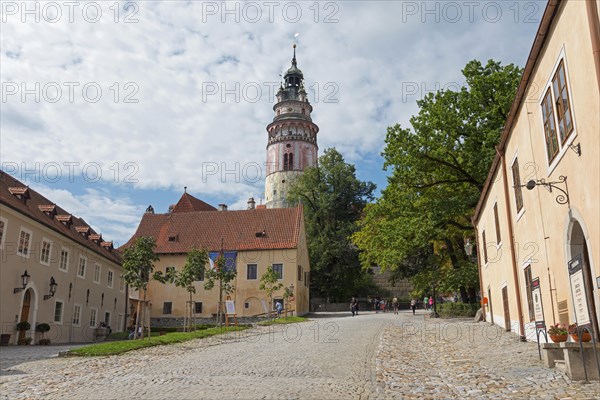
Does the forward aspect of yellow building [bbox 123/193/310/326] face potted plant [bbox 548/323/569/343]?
yes

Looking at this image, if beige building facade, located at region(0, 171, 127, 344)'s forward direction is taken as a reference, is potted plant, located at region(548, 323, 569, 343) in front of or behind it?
in front

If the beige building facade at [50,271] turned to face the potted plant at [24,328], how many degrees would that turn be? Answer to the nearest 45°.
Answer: approximately 45° to its right

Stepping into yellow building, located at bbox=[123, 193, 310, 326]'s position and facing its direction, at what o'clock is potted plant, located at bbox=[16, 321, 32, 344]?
The potted plant is roughly at 1 o'clock from the yellow building.

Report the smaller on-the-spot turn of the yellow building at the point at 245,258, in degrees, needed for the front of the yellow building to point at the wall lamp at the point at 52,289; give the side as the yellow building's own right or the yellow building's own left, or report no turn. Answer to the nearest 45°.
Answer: approximately 45° to the yellow building's own right

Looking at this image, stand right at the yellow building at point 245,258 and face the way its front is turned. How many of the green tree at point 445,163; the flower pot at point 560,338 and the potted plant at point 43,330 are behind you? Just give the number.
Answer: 0

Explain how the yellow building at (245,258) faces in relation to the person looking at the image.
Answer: facing the viewer

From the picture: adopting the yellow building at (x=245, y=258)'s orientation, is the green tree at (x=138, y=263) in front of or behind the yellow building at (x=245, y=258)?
in front

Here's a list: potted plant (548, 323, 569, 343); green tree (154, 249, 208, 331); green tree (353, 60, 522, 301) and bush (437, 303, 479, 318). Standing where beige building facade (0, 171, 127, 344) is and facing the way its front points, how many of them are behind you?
0

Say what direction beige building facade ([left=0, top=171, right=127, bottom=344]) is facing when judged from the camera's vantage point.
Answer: facing the viewer and to the right of the viewer

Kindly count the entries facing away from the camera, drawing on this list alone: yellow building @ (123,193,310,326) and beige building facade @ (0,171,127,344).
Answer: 0

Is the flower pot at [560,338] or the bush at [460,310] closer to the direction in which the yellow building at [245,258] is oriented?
the flower pot
